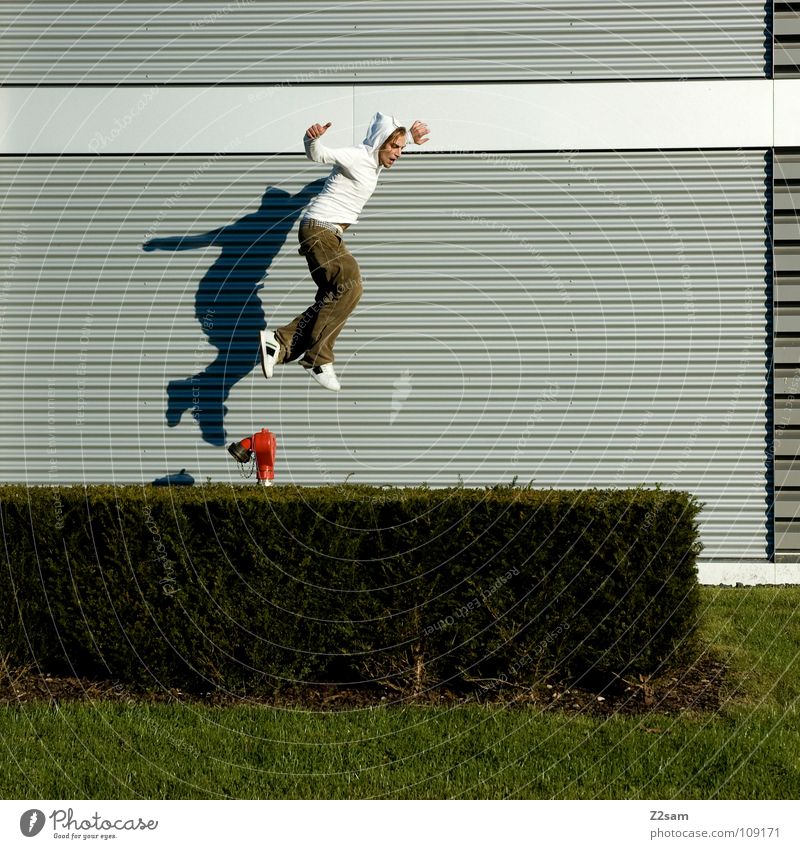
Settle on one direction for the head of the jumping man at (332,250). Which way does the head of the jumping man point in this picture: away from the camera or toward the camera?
toward the camera

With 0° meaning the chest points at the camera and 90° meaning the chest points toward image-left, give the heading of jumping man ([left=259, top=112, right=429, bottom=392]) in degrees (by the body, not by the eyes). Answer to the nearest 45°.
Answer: approximately 270°

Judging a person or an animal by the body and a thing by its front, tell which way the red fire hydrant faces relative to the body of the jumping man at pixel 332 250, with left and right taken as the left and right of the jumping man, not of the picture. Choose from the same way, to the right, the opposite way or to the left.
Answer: the opposite way

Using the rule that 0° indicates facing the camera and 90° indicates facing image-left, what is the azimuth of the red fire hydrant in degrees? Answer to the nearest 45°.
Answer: approximately 90°

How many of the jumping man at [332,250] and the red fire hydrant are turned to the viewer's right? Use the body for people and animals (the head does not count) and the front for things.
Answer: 1

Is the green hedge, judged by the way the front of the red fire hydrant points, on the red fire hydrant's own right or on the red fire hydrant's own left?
on the red fire hydrant's own left
